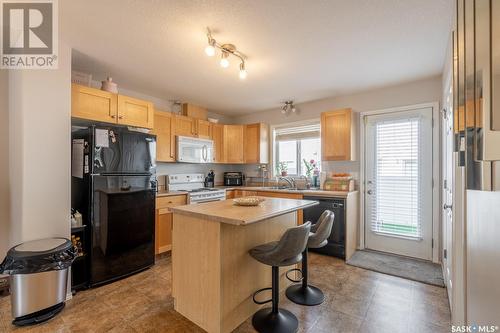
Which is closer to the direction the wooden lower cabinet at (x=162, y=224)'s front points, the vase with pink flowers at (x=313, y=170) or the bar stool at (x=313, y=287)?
the bar stool

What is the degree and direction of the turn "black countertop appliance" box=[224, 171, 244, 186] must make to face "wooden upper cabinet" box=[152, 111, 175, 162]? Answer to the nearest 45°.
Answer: approximately 45° to its right

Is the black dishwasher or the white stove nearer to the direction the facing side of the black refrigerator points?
the black dishwasher

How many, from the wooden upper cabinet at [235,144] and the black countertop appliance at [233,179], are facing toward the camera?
2

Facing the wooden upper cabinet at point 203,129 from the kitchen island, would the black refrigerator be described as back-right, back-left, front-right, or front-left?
front-left

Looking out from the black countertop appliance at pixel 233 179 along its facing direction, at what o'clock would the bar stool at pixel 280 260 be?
The bar stool is roughly at 12 o'clock from the black countertop appliance.

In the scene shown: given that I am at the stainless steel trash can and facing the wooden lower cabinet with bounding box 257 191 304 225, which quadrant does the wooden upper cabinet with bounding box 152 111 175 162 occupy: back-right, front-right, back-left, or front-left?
front-left

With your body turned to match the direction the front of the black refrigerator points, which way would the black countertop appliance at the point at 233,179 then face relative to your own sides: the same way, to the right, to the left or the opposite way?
to the right

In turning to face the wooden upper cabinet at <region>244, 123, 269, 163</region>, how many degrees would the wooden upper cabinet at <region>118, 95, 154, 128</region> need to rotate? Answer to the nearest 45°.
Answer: approximately 45° to its left

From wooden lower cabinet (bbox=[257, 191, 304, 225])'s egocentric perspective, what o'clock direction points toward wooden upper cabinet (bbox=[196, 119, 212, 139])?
The wooden upper cabinet is roughly at 2 o'clock from the wooden lower cabinet.

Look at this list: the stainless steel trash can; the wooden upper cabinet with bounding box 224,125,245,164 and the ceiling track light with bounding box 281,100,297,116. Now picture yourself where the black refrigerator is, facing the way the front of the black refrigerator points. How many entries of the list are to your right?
1

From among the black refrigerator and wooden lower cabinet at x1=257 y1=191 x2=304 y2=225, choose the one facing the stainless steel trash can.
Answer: the wooden lower cabinet

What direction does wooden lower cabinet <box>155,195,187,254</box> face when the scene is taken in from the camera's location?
facing the viewer and to the right of the viewer
